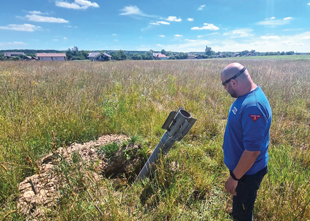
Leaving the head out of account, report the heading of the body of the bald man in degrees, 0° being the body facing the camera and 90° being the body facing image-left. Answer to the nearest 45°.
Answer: approximately 90°

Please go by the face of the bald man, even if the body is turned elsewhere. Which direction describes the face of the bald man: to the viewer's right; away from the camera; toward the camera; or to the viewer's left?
to the viewer's left

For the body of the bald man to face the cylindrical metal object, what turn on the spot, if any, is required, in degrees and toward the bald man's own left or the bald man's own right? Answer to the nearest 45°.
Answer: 0° — they already face it
